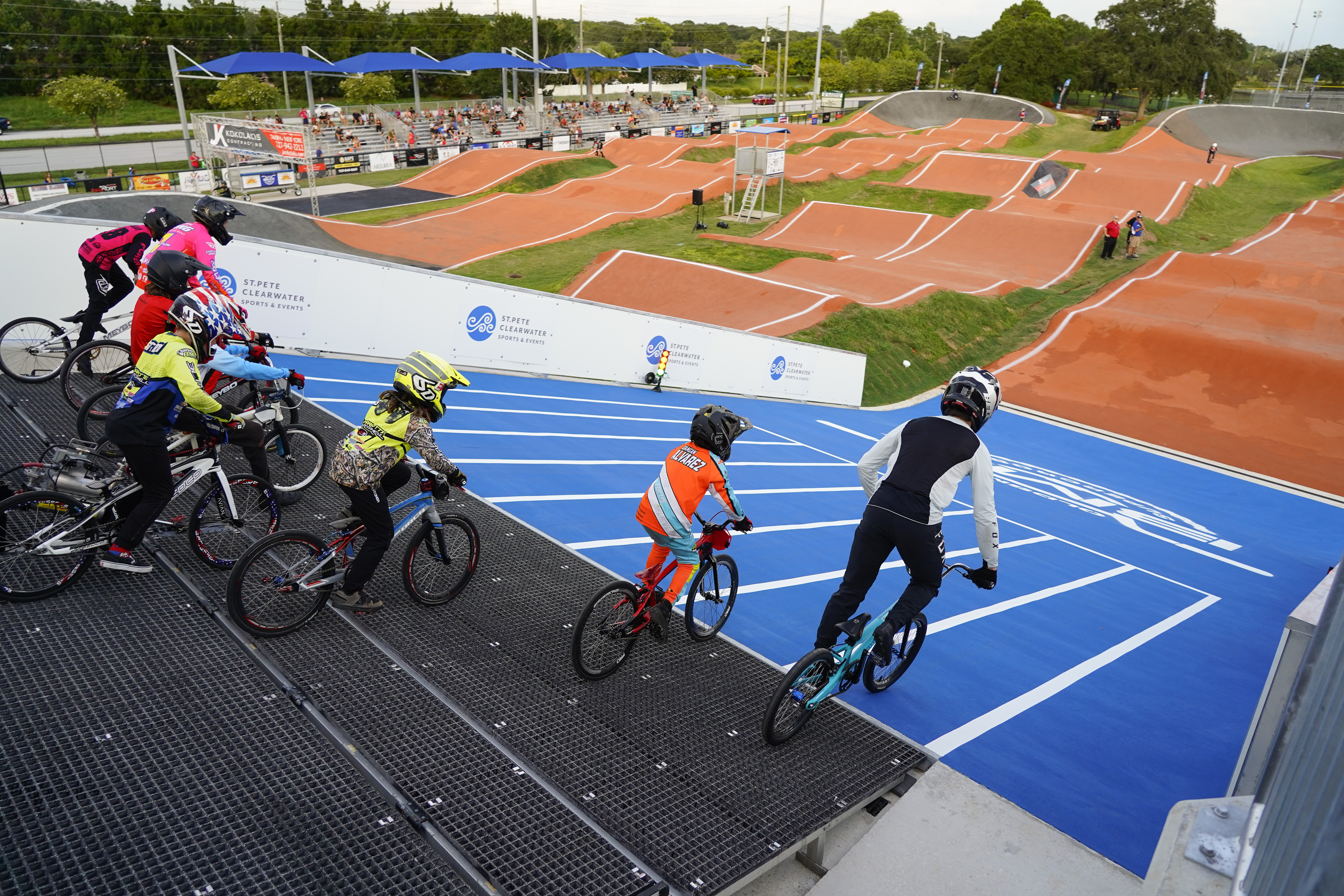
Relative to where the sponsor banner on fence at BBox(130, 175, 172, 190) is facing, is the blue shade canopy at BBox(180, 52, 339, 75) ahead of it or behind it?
behind

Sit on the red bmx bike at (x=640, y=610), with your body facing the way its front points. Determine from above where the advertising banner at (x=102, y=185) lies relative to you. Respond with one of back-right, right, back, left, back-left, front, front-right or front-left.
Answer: left

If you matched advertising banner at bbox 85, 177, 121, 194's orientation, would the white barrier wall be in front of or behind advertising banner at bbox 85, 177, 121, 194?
in front

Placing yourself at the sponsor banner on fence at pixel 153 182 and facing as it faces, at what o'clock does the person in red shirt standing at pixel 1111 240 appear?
The person in red shirt standing is roughly at 10 o'clock from the sponsor banner on fence.

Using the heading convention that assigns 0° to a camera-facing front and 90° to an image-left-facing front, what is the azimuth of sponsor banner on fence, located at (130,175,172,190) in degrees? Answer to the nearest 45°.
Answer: approximately 0°

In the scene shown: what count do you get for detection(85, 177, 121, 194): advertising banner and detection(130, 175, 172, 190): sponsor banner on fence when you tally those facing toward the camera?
2

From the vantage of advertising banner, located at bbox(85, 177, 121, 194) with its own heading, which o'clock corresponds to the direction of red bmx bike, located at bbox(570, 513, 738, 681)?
The red bmx bike is roughly at 12 o'clock from the advertising banner.

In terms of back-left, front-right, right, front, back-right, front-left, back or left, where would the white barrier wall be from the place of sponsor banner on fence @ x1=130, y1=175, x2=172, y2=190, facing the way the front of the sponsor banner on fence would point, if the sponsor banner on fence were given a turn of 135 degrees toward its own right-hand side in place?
back-left

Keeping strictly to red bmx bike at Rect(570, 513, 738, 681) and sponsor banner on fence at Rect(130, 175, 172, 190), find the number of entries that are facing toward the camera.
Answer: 1

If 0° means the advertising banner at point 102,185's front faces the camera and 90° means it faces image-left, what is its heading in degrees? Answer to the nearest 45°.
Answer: approximately 0°

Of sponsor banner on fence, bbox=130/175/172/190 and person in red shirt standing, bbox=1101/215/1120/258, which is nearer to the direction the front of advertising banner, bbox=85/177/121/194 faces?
the person in red shirt standing
